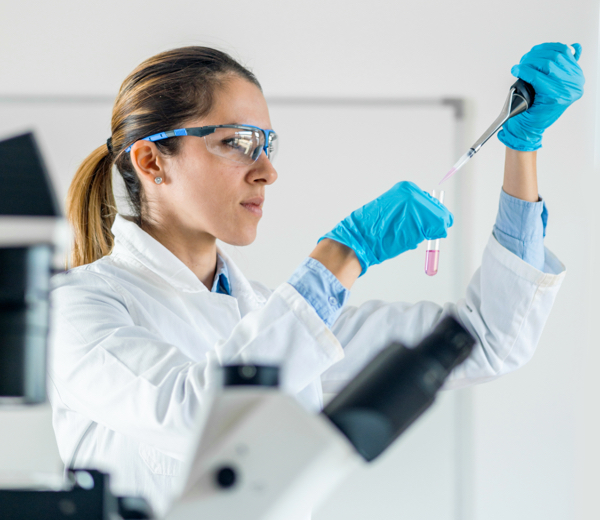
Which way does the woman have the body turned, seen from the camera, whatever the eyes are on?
to the viewer's right

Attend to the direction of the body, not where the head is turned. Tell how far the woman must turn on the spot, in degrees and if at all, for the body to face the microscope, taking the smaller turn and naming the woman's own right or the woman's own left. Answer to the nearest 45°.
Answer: approximately 90° to the woman's own right

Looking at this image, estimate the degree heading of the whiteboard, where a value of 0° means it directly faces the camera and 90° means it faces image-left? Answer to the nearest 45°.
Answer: approximately 0°

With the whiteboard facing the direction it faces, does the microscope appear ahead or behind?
ahead

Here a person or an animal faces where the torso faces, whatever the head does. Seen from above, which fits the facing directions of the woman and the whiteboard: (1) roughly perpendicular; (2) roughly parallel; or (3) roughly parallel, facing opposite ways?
roughly perpendicular

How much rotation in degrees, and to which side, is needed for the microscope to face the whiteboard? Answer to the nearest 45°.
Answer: approximately 90° to its left

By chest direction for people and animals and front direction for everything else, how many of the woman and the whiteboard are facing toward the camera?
1

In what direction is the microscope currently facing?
to the viewer's right

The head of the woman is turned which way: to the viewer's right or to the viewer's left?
to the viewer's right

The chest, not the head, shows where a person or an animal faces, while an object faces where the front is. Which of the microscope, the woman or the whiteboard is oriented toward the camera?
the whiteboard

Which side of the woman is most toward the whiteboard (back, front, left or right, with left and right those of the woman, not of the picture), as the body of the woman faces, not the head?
left
